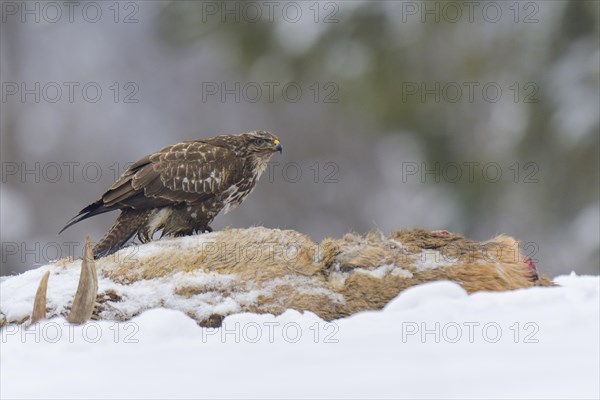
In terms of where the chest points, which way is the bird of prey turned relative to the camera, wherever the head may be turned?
to the viewer's right
